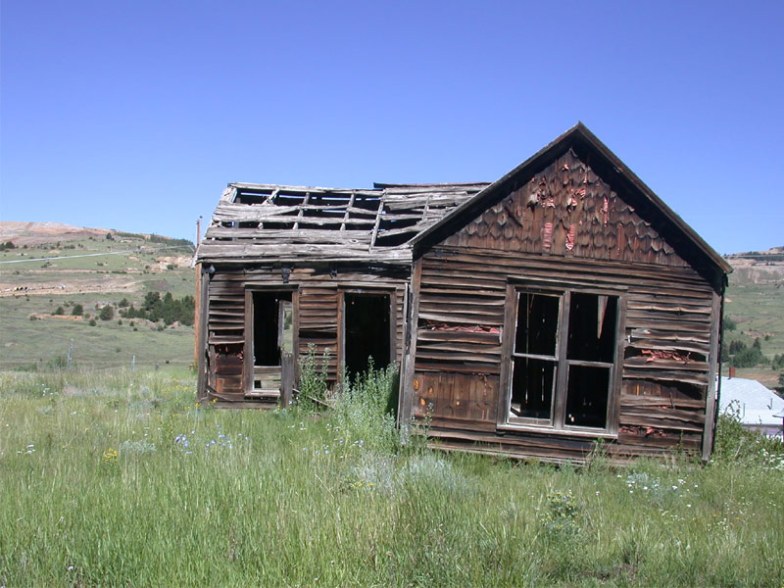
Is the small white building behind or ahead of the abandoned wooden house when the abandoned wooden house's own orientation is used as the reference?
behind

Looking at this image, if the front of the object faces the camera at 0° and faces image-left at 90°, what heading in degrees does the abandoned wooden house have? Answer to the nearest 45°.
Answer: approximately 0°
